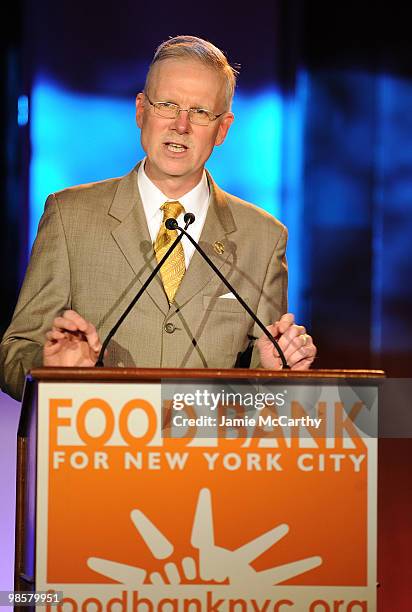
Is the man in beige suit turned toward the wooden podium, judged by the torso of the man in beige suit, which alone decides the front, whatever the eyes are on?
yes

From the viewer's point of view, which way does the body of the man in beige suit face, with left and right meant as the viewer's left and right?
facing the viewer

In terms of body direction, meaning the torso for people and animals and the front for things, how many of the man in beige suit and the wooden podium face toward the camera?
2

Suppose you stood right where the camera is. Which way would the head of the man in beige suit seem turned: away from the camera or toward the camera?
toward the camera

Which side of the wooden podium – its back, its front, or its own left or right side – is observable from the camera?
front

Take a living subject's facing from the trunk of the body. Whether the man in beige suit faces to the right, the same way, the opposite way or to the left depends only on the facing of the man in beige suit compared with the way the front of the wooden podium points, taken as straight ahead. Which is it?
the same way

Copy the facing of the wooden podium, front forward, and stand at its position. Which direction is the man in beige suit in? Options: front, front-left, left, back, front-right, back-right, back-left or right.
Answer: back
